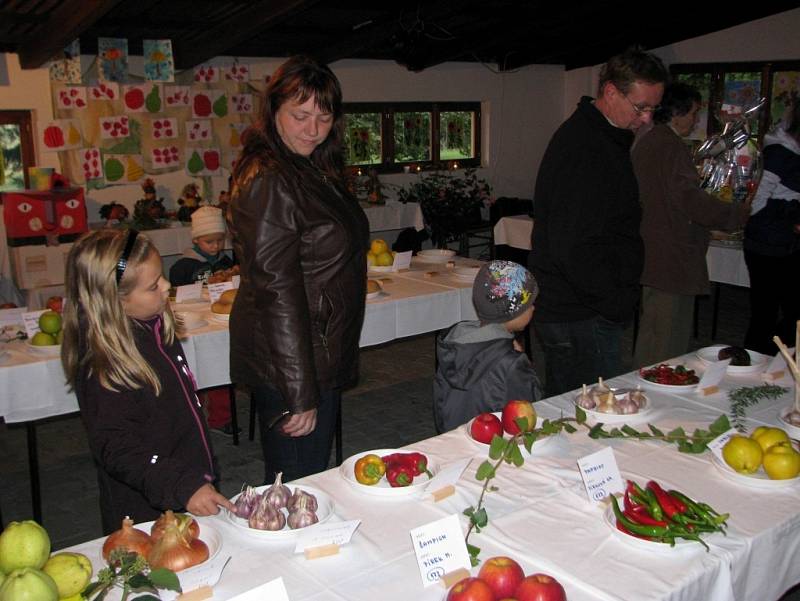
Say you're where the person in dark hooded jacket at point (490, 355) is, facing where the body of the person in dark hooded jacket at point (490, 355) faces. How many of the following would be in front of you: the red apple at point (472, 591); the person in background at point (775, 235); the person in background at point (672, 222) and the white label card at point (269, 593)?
2

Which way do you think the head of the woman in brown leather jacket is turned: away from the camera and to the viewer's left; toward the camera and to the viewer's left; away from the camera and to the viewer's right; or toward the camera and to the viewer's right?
toward the camera and to the viewer's right

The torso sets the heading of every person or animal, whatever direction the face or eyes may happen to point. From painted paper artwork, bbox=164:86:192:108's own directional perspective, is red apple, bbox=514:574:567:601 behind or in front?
in front

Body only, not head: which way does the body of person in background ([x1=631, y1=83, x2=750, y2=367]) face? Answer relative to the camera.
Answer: to the viewer's right

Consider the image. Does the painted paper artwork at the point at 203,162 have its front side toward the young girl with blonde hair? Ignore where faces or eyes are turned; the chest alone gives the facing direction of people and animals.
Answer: yes

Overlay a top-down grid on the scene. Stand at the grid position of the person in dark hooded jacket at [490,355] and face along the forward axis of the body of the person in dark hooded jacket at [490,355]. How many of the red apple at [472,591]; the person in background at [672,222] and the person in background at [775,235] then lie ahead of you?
2

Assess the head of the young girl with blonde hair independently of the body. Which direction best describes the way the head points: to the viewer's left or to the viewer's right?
to the viewer's right

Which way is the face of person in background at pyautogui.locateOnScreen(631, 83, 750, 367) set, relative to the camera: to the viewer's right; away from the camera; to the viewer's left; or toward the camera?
to the viewer's right

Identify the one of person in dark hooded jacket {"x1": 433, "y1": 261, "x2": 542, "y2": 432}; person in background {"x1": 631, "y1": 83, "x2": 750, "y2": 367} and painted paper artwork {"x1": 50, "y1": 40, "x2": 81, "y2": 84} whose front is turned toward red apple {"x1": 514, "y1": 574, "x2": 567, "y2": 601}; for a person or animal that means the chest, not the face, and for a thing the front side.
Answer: the painted paper artwork
